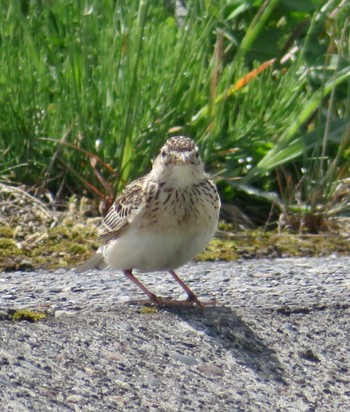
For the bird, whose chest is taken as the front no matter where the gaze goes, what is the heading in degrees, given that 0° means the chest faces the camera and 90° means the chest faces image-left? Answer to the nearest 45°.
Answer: approximately 315°
